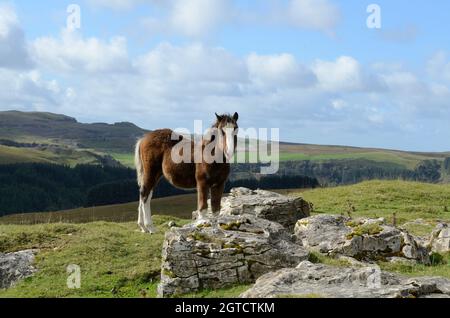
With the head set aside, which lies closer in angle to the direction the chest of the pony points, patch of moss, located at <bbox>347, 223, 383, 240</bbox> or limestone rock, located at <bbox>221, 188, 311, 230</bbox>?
the patch of moss

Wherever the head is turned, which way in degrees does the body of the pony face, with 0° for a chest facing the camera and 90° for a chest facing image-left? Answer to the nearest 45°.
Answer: approximately 315°

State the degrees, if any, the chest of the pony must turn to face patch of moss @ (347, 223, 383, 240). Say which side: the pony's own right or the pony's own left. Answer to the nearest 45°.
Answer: approximately 45° to the pony's own left

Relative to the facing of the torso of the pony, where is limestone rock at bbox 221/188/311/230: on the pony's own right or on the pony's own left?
on the pony's own left

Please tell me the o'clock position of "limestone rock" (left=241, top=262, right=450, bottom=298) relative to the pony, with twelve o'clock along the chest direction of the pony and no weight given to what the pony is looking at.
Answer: The limestone rock is roughly at 1 o'clock from the pony.

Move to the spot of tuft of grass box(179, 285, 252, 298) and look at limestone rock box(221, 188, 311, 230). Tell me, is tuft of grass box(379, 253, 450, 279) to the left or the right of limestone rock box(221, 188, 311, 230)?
right

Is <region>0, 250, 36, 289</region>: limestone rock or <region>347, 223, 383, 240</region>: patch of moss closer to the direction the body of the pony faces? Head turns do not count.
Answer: the patch of moss
